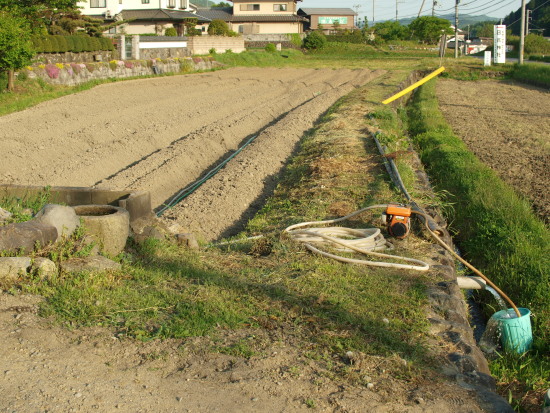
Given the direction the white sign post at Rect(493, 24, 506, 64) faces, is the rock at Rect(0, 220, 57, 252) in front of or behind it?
in front

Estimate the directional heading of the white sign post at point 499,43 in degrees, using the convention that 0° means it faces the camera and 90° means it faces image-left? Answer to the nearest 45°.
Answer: approximately 0°

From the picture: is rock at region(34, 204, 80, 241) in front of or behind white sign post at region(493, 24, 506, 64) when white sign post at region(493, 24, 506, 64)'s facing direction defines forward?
in front

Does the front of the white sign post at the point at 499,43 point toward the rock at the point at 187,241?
yes

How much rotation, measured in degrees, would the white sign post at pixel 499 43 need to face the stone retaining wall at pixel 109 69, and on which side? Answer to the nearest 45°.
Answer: approximately 45° to its right

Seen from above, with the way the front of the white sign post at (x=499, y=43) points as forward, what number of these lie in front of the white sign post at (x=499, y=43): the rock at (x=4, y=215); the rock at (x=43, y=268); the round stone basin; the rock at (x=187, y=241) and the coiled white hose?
5

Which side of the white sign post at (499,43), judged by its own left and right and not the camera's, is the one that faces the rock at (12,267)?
front

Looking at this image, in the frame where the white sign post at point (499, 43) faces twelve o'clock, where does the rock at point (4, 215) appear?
The rock is roughly at 12 o'clock from the white sign post.

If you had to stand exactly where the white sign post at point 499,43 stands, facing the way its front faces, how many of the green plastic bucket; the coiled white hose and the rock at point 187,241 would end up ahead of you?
3

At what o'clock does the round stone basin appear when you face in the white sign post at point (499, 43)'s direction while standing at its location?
The round stone basin is roughly at 12 o'clock from the white sign post.

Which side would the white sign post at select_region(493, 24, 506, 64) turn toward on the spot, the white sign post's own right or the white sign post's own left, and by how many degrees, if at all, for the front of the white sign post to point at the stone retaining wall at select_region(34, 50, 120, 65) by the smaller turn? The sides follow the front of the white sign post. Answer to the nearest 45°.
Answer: approximately 45° to the white sign post's own right

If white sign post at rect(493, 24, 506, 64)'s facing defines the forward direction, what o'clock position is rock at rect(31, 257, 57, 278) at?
The rock is roughly at 12 o'clock from the white sign post.
